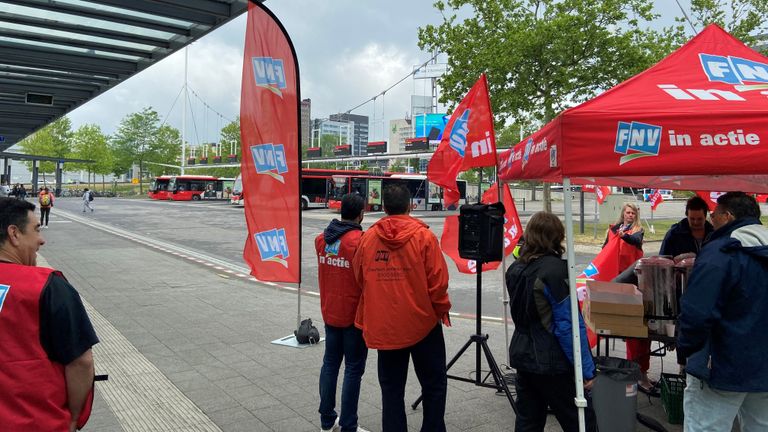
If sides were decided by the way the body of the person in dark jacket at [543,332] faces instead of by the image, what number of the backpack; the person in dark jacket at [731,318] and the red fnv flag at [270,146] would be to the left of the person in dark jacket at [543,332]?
2

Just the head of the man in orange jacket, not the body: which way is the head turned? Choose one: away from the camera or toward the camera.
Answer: away from the camera

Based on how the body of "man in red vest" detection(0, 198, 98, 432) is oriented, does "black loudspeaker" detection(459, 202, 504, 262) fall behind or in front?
in front

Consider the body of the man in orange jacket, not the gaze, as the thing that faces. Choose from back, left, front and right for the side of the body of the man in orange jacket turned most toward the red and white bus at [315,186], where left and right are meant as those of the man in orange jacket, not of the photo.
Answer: front

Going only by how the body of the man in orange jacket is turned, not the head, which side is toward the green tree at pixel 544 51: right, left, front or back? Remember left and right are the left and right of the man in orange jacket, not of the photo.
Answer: front

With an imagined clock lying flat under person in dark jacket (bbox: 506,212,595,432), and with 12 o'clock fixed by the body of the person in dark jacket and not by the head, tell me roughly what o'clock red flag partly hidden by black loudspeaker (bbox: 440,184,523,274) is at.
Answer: The red flag partly hidden by black loudspeaker is roughly at 10 o'clock from the person in dark jacket.

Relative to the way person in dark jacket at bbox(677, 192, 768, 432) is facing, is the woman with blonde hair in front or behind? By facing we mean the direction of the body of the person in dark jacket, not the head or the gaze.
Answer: in front

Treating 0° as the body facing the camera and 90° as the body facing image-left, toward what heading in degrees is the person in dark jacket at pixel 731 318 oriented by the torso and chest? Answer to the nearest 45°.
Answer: approximately 135°

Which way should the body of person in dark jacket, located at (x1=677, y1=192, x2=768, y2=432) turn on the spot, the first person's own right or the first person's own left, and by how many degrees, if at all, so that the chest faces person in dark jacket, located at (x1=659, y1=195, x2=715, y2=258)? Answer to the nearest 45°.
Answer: approximately 45° to the first person's own right

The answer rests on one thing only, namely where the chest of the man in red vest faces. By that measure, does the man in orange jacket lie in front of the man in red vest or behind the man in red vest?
in front

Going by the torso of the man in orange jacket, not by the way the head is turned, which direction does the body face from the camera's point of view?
away from the camera

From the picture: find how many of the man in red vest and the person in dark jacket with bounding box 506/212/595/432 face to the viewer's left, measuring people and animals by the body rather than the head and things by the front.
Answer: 0

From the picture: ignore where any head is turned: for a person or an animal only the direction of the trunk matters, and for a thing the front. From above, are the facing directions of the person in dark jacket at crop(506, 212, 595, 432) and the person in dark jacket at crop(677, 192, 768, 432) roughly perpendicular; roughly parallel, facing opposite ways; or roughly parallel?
roughly perpendicular
